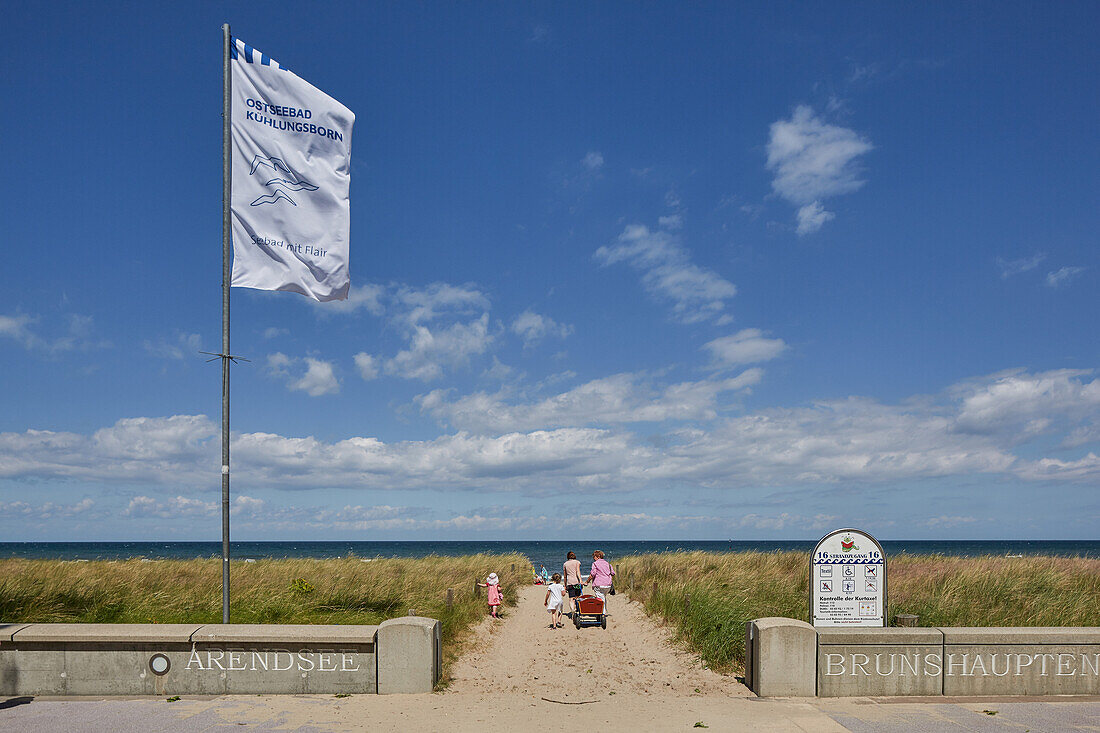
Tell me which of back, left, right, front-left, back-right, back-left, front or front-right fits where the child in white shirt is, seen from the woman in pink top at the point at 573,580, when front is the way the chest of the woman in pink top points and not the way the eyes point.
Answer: back

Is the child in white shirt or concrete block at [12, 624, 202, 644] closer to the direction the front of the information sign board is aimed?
the concrete block

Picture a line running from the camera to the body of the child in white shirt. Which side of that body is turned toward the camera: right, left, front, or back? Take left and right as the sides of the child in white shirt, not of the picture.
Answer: back

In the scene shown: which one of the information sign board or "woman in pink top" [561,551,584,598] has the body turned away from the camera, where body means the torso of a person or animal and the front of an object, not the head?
the woman in pink top

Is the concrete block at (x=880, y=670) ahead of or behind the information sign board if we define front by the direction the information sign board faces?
ahead

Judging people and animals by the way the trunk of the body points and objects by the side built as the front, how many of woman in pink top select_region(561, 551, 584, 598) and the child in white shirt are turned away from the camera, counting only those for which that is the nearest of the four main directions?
2

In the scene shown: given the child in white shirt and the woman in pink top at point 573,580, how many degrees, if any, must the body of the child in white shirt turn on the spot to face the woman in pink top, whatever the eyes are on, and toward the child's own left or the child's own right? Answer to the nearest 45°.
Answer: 0° — they already face them

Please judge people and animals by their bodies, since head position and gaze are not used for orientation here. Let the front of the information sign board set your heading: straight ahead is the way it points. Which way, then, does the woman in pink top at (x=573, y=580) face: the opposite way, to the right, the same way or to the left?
the opposite way

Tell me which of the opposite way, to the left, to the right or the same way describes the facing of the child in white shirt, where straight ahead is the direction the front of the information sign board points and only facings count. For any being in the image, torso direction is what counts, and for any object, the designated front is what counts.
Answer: the opposite way

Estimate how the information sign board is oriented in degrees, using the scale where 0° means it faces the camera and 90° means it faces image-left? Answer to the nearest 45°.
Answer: approximately 0°

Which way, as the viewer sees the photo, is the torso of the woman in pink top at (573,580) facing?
away from the camera
